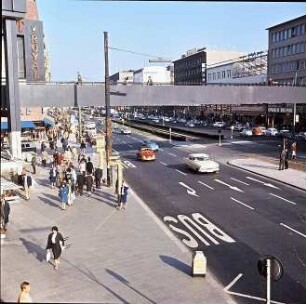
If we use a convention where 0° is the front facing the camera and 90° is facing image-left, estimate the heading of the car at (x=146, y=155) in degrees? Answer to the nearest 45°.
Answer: approximately 315°

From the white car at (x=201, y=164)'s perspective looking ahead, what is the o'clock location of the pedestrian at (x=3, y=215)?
The pedestrian is roughly at 2 o'clock from the white car.

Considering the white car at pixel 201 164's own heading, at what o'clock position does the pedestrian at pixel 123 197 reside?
The pedestrian is roughly at 2 o'clock from the white car.

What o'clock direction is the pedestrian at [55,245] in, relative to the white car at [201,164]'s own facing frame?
The pedestrian is roughly at 2 o'clock from the white car.
